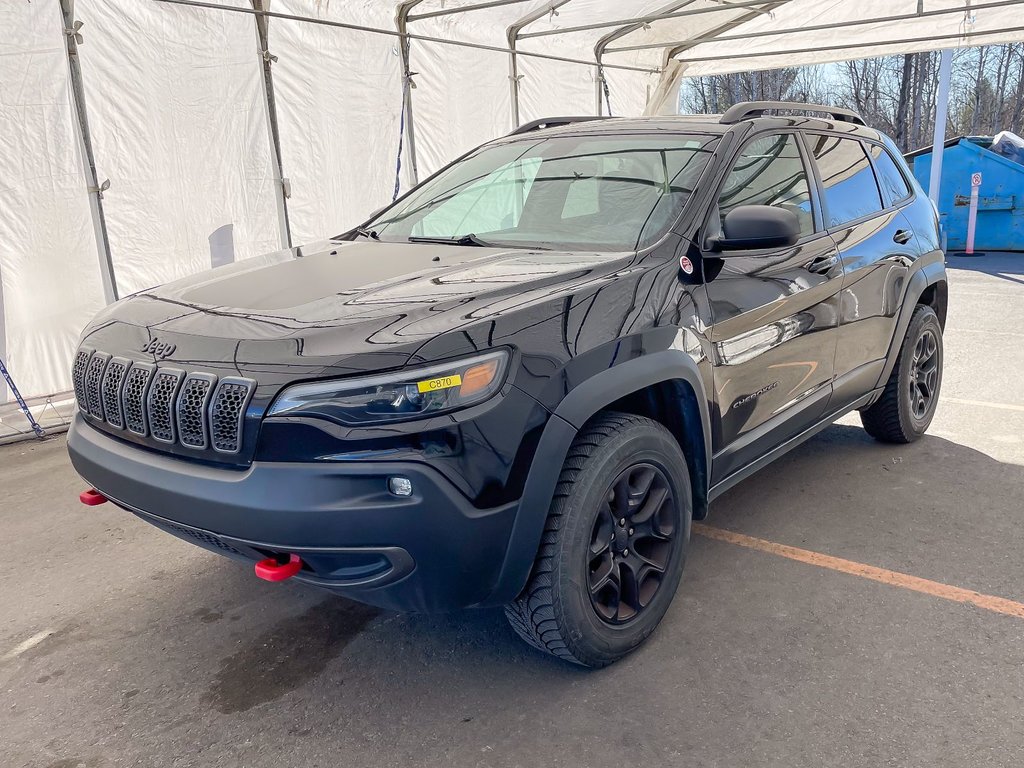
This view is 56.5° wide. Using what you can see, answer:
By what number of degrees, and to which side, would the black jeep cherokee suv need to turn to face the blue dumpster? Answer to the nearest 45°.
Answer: approximately 180°

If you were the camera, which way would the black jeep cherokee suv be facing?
facing the viewer and to the left of the viewer
